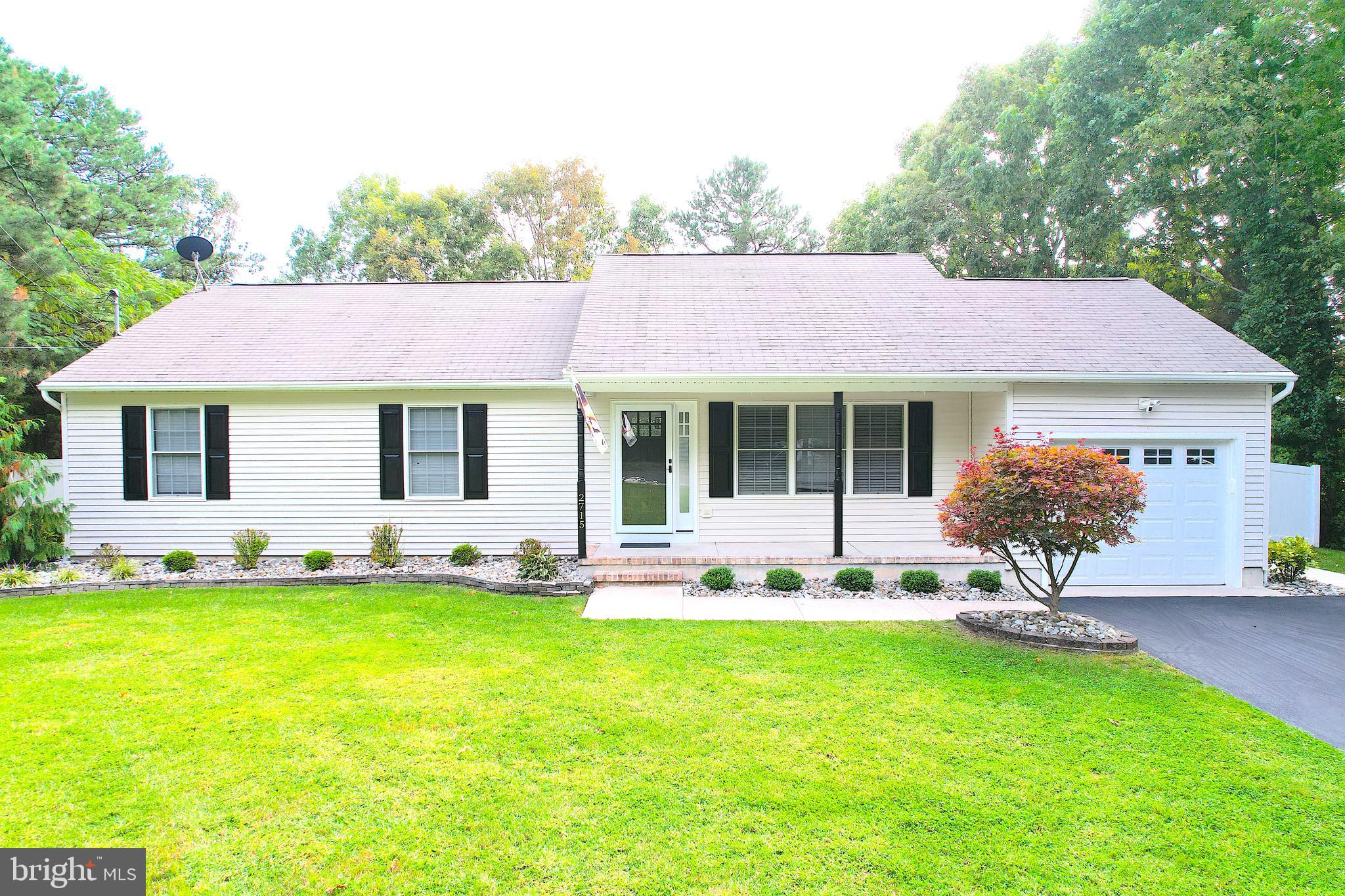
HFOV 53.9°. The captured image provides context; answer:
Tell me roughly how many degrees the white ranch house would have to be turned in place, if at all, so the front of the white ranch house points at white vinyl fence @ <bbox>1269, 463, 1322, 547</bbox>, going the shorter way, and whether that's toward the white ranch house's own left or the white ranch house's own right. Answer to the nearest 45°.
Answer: approximately 90° to the white ranch house's own left

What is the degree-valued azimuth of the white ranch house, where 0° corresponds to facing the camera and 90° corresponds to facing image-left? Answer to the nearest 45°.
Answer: approximately 0°

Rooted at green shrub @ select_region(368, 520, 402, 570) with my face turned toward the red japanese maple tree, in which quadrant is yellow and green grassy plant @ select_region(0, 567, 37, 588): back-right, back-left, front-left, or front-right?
back-right

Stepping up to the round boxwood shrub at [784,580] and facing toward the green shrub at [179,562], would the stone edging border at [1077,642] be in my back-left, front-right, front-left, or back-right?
back-left

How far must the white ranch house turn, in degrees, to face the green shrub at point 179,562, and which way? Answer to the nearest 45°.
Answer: approximately 90° to its right

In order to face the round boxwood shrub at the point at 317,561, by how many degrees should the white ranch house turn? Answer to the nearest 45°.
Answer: approximately 90° to its right

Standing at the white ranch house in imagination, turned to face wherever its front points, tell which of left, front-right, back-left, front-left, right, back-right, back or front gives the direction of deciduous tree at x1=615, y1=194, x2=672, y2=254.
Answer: back

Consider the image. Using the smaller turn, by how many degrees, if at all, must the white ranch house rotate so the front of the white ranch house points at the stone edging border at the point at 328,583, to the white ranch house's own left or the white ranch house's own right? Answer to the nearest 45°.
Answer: approximately 45° to the white ranch house's own right

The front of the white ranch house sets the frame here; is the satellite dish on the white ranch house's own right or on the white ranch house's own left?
on the white ranch house's own right
